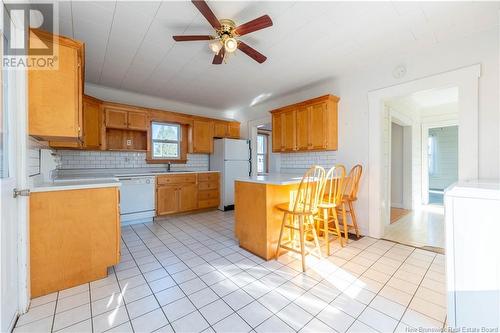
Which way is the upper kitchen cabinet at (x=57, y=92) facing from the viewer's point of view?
to the viewer's right

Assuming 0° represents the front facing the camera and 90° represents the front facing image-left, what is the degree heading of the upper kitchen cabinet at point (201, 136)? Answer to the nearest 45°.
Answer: approximately 0°

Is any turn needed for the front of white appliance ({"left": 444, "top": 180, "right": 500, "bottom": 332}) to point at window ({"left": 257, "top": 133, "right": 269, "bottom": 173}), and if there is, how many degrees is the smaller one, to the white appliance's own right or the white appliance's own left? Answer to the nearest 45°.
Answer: approximately 45° to the white appliance's own right

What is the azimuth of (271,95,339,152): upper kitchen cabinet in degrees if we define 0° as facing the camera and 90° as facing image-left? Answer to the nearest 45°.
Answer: approximately 45°

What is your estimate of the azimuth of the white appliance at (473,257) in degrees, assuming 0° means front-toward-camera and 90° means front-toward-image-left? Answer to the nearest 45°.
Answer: approximately 90°
